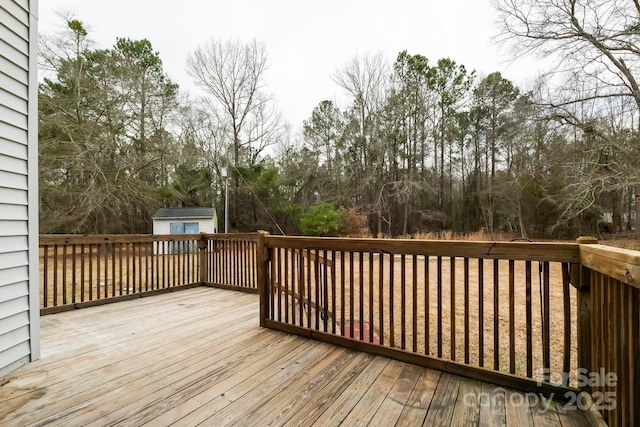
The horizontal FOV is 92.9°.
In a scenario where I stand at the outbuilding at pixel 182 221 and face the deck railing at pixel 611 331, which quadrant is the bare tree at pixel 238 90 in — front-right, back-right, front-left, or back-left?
back-left

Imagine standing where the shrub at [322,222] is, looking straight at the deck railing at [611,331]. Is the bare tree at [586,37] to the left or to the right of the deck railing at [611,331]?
left

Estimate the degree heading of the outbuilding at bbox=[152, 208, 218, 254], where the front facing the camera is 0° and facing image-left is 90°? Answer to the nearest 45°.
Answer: approximately 0°

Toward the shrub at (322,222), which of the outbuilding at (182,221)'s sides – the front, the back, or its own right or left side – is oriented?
left

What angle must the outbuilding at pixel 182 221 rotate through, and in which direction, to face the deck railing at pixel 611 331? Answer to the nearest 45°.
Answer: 0° — it already faces it
